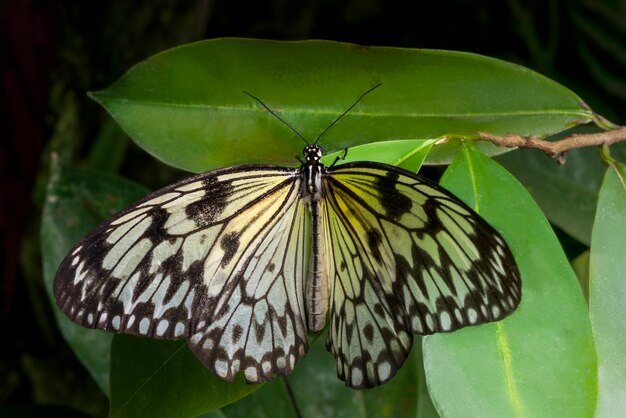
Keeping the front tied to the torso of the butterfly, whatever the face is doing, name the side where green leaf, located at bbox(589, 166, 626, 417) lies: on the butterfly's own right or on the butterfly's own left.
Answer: on the butterfly's own right

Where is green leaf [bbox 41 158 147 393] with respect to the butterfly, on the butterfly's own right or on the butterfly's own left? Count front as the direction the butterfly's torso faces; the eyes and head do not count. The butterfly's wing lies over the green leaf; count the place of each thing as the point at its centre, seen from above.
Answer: on the butterfly's own left

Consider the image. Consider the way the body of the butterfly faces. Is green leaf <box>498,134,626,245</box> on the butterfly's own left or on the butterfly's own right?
on the butterfly's own right

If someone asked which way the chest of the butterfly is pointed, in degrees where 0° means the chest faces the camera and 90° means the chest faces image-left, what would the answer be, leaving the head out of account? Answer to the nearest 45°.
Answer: approximately 180°

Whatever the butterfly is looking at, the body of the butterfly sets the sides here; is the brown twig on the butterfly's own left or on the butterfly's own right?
on the butterfly's own right
